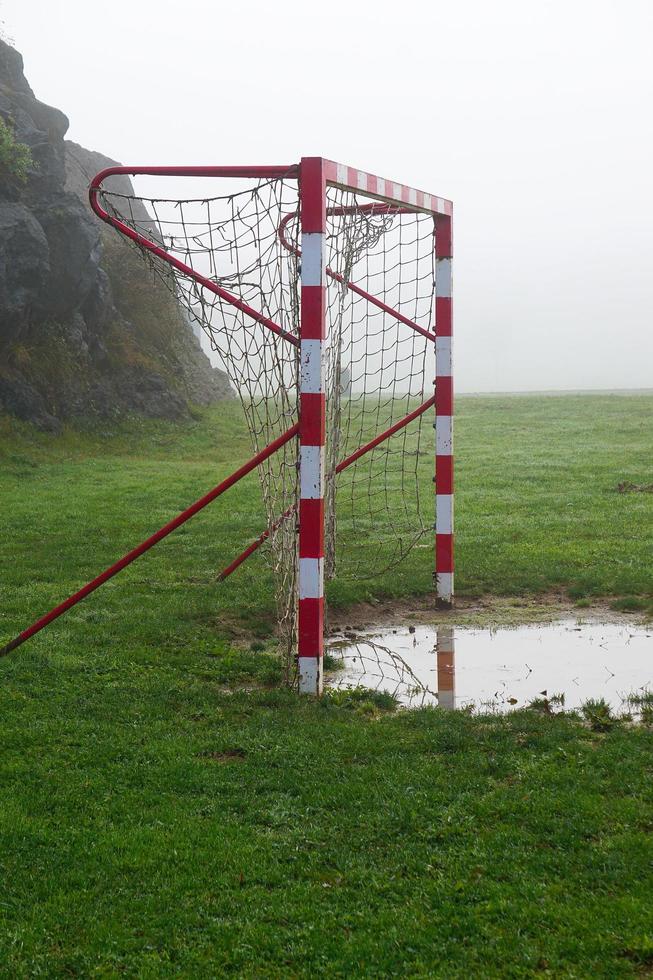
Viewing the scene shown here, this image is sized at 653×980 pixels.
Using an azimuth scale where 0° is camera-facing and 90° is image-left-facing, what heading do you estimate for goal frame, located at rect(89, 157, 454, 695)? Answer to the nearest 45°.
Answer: approximately 270°
